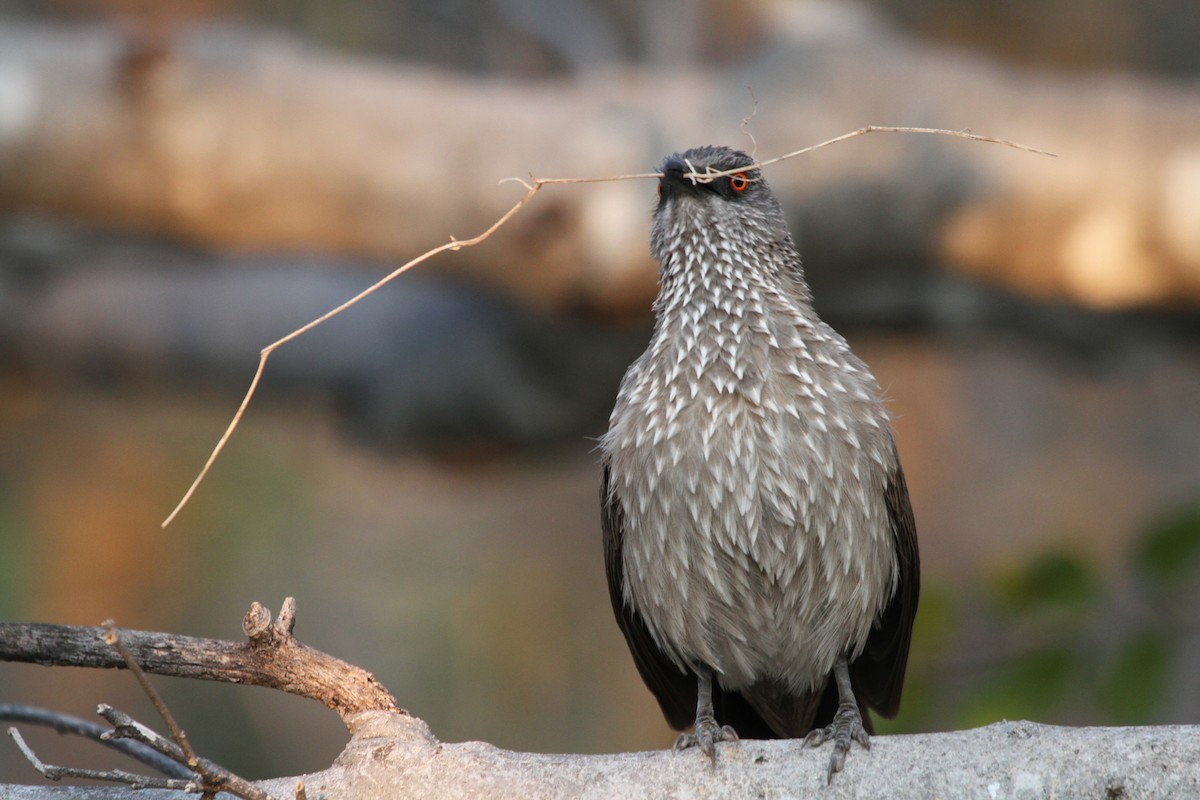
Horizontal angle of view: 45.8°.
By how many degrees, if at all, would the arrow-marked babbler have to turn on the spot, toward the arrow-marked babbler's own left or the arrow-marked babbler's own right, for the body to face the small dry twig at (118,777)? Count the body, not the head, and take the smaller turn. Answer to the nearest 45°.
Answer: approximately 45° to the arrow-marked babbler's own right

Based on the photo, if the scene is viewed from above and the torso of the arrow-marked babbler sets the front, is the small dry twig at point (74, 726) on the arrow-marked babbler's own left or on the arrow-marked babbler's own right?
on the arrow-marked babbler's own right

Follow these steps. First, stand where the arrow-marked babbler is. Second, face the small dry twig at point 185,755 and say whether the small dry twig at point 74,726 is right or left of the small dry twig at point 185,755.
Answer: right

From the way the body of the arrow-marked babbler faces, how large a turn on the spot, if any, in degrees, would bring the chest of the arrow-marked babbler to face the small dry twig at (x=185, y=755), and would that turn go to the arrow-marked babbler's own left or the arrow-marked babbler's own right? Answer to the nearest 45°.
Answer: approximately 45° to the arrow-marked babbler's own right

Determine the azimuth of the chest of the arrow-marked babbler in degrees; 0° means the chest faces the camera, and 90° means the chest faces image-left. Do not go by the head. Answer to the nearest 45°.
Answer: approximately 0°
